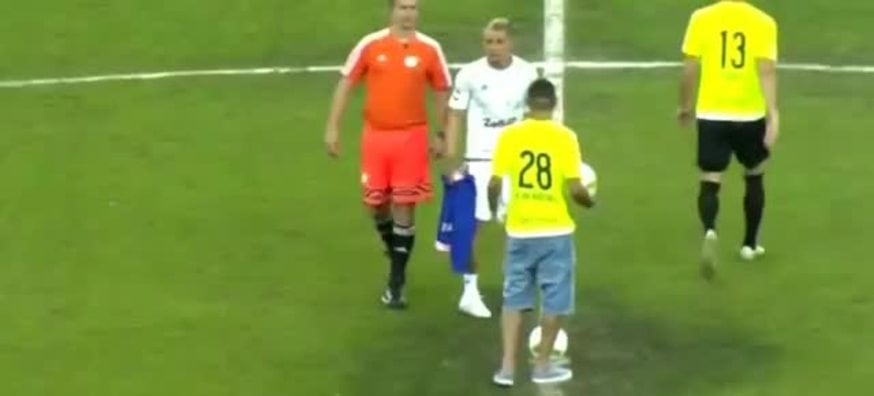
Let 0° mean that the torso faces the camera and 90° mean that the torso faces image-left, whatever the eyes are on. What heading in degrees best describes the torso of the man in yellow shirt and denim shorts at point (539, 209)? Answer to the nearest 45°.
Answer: approximately 180°

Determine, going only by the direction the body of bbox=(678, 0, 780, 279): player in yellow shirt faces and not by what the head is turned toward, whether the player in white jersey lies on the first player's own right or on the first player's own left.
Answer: on the first player's own left

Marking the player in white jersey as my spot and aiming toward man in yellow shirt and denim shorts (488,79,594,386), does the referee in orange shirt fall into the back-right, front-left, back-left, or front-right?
back-right

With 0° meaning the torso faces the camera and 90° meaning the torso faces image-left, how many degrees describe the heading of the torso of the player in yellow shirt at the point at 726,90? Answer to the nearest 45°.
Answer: approximately 180°

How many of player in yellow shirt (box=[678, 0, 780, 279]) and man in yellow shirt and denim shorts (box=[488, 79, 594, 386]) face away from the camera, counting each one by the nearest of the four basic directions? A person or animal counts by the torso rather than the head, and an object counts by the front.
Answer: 2

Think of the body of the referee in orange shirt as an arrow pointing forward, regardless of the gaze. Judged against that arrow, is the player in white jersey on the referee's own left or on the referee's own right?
on the referee's own left

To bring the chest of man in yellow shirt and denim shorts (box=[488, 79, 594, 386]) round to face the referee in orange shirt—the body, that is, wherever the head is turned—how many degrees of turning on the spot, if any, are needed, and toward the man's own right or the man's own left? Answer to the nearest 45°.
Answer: approximately 45° to the man's own left

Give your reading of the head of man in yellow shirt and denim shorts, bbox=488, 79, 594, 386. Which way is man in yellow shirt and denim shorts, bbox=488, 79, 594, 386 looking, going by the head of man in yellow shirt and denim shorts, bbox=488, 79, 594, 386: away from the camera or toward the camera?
away from the camera
